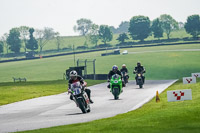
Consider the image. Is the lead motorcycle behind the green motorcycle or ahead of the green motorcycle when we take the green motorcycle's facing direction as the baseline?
ahead

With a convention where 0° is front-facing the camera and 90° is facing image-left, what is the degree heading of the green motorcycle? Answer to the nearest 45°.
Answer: approximately 0°
